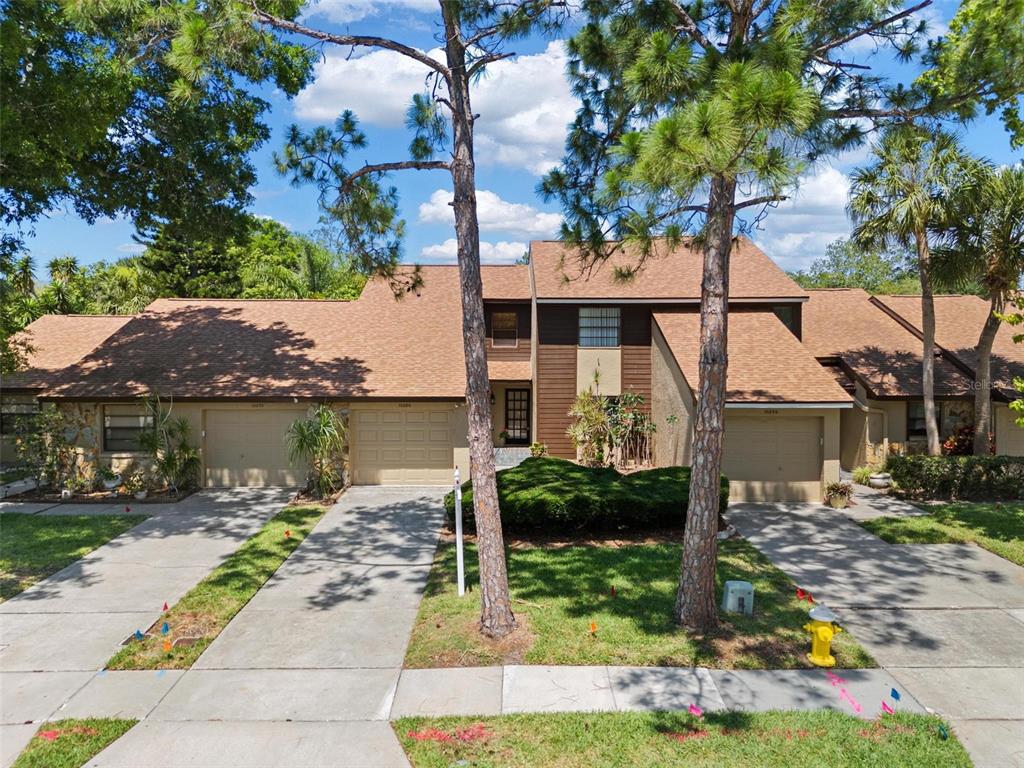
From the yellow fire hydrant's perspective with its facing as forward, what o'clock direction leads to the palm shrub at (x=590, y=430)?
The palm shrub is roughly at 5 o'clock from the yellow fire hydrant.

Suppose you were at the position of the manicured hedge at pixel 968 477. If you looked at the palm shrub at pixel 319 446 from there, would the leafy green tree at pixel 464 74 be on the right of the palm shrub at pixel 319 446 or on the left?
left

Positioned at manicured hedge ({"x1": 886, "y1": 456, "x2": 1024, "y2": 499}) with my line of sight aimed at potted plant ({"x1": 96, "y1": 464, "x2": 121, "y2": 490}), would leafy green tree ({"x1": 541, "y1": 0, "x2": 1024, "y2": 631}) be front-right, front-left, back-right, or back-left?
front-left

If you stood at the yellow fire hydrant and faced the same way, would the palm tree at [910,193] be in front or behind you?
behind

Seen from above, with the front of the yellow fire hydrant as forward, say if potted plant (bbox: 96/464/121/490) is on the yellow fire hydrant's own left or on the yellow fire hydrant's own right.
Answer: on the yellow fire hydrant's own right

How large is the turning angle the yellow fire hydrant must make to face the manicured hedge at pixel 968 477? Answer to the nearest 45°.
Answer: approximately 180°

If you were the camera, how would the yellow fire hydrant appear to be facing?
facing the viewer

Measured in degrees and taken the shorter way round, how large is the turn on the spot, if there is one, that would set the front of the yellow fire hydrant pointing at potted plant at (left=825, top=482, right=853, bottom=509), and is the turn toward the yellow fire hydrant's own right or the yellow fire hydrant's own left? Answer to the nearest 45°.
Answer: approximately 180°

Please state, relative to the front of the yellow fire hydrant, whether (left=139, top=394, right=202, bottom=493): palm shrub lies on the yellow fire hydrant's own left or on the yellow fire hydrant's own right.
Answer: on the yellow fire hydrant's own right

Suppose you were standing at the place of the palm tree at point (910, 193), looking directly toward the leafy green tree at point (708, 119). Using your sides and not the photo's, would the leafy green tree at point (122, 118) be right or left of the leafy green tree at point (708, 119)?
right
